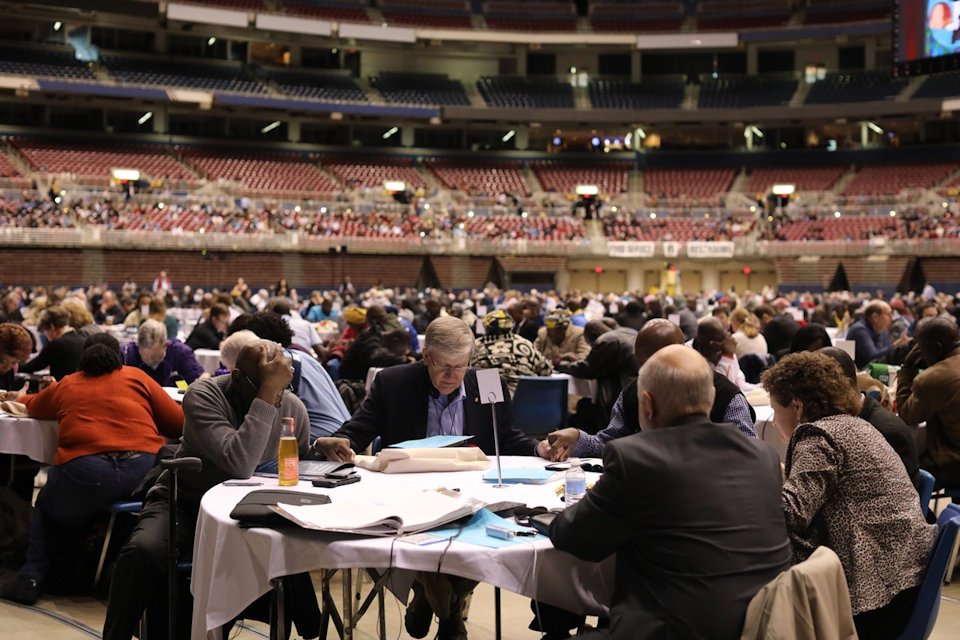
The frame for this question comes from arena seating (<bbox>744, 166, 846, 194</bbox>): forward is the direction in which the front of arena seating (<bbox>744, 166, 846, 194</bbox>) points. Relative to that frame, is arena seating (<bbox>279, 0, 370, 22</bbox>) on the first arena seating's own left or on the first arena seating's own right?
on the first arena seating's own right

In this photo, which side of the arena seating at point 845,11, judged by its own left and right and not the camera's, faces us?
front

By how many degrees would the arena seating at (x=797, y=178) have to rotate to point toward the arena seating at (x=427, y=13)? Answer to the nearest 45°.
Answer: approximately 90° to its right

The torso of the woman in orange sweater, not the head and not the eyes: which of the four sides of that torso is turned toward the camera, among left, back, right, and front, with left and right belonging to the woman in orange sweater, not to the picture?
back

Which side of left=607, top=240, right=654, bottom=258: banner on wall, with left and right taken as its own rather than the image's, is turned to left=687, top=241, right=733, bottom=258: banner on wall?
left

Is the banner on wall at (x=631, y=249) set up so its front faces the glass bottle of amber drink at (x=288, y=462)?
yes

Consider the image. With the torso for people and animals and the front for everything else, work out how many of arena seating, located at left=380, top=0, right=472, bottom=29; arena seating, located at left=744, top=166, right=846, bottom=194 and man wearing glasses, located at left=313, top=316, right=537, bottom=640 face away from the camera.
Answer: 0

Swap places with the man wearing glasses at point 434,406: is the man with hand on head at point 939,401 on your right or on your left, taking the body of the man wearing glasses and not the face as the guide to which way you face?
on your left

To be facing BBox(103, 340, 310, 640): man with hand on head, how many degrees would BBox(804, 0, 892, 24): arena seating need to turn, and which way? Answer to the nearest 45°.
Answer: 0° — it already faces them

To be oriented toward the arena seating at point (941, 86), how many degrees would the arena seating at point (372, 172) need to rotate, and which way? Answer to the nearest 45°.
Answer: approximately 90° to its left

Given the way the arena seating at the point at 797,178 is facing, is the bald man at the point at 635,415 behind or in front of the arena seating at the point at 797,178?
in front

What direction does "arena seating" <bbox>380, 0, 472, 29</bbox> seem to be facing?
toward the camera

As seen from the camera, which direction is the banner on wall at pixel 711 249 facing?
toward the camera

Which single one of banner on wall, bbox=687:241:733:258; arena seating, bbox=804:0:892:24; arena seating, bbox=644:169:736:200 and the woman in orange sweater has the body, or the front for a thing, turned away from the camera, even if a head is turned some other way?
the woman in orange sweater

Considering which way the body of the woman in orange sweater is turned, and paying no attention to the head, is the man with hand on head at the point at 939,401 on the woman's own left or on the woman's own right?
on the woman's own right

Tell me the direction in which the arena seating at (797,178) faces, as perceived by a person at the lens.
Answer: facing the viewer

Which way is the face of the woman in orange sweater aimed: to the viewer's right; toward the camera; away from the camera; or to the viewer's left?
away from the camera

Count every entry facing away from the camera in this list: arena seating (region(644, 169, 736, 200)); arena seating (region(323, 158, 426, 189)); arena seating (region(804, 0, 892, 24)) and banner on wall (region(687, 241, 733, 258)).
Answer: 0

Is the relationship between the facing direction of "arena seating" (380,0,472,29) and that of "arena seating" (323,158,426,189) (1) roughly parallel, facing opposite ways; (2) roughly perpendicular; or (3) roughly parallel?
roughly parallel
